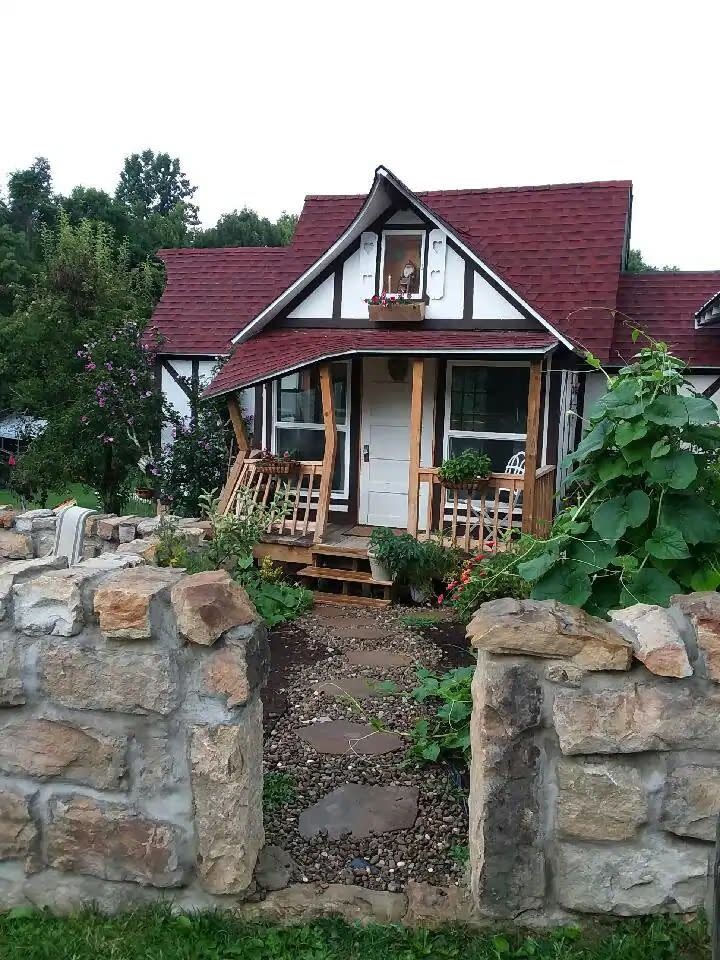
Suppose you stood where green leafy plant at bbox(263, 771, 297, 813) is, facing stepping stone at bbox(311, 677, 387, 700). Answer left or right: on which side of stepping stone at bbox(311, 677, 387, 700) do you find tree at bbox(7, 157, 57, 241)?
left

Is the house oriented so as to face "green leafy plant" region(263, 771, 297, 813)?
yes

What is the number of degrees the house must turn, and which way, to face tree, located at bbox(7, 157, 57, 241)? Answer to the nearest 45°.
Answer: approximately 135° to its right

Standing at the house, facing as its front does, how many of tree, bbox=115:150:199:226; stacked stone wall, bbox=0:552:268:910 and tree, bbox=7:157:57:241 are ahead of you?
1

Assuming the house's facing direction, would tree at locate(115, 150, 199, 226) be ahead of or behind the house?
behind

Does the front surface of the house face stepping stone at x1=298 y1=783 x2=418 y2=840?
yes

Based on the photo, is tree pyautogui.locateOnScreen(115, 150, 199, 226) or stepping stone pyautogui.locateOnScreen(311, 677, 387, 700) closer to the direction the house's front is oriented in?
the stepping stone

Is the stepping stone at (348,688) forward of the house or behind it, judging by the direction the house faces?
forward

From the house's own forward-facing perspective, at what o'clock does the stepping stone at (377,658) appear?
The stepping stone is roughly at 12 o'clock from the house.

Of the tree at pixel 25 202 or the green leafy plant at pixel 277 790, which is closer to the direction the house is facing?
the green leafy plant

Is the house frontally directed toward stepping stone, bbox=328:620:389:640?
yes

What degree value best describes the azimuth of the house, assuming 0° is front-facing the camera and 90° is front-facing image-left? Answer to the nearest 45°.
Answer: approximately 0°
